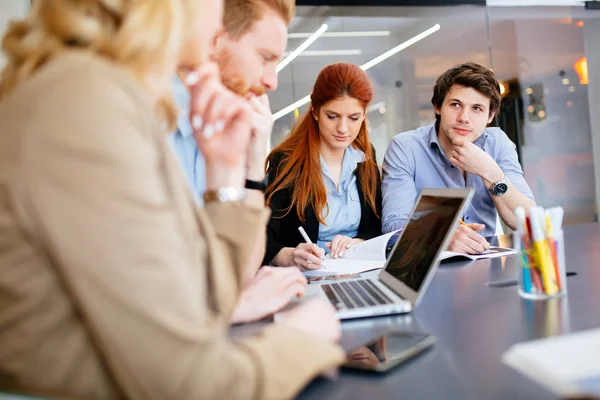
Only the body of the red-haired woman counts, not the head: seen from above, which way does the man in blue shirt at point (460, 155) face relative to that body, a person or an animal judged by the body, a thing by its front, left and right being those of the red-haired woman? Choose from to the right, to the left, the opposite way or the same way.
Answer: the same way

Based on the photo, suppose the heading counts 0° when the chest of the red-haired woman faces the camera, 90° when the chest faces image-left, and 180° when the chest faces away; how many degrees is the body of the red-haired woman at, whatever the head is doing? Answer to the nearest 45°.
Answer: approximately 0°

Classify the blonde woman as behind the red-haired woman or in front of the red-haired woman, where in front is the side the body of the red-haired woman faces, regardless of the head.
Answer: in front

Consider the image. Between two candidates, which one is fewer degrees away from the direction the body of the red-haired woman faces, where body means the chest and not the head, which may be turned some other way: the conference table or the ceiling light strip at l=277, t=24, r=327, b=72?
the conference table

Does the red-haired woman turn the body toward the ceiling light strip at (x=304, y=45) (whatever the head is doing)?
no

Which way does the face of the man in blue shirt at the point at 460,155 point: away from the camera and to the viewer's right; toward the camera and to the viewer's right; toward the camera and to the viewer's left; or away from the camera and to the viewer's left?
toward the camera and to the viewer's left

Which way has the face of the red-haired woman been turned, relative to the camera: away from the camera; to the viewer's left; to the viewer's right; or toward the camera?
toward the camera

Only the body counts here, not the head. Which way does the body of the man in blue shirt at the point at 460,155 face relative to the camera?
toward the camera

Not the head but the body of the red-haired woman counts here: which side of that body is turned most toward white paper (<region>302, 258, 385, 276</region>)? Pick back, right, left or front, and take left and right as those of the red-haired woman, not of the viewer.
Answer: front

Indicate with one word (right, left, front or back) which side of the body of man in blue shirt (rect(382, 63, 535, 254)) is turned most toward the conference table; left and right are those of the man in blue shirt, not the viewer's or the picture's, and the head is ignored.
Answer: front

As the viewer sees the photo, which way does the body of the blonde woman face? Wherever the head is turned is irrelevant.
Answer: to the viewer's right

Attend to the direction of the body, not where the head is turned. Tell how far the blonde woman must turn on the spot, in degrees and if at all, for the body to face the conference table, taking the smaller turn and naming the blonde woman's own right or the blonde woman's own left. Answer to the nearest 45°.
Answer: approximately 45° to the blonde woman's own left

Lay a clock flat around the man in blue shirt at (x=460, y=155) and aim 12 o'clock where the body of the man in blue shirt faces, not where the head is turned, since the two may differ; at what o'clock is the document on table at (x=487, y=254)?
The document on table is roughly at 12 o'clock from the man in blue shirt.

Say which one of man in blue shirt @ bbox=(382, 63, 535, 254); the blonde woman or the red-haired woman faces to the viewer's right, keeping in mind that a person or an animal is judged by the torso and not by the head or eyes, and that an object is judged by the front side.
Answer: the blonde woman
